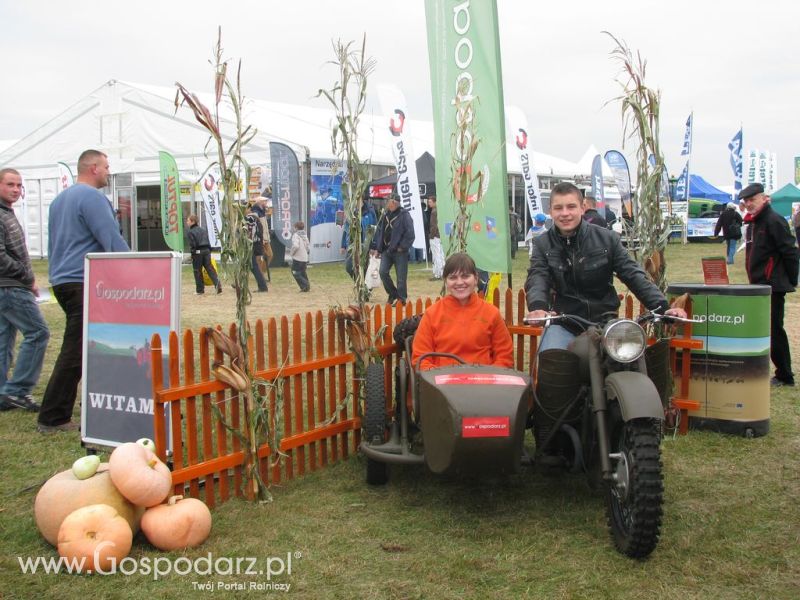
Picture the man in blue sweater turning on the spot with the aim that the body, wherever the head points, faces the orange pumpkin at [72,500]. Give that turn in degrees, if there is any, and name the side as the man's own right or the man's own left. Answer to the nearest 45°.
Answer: approximately 135° to the man's own right

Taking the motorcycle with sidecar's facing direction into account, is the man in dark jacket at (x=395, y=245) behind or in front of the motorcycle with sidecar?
behind

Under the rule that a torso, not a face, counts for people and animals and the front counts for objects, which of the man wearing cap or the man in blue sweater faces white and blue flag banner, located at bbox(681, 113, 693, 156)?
the man in blue sweater

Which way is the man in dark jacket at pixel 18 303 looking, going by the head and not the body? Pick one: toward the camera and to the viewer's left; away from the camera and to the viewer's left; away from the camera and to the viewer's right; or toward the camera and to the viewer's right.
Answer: toward the camera and to the viewer's right

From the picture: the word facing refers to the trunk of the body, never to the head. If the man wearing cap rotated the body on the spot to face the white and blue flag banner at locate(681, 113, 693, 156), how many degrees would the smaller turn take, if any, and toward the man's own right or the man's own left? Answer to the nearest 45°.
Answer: approximately 135° to the man's own right

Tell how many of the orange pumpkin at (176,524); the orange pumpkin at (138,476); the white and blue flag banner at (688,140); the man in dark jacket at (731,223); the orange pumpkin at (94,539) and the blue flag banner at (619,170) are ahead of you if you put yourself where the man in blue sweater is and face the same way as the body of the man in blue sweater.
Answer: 3

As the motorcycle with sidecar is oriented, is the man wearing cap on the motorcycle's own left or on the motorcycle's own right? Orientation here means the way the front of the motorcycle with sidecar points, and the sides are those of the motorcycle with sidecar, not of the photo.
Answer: on the motorcycle's own left
